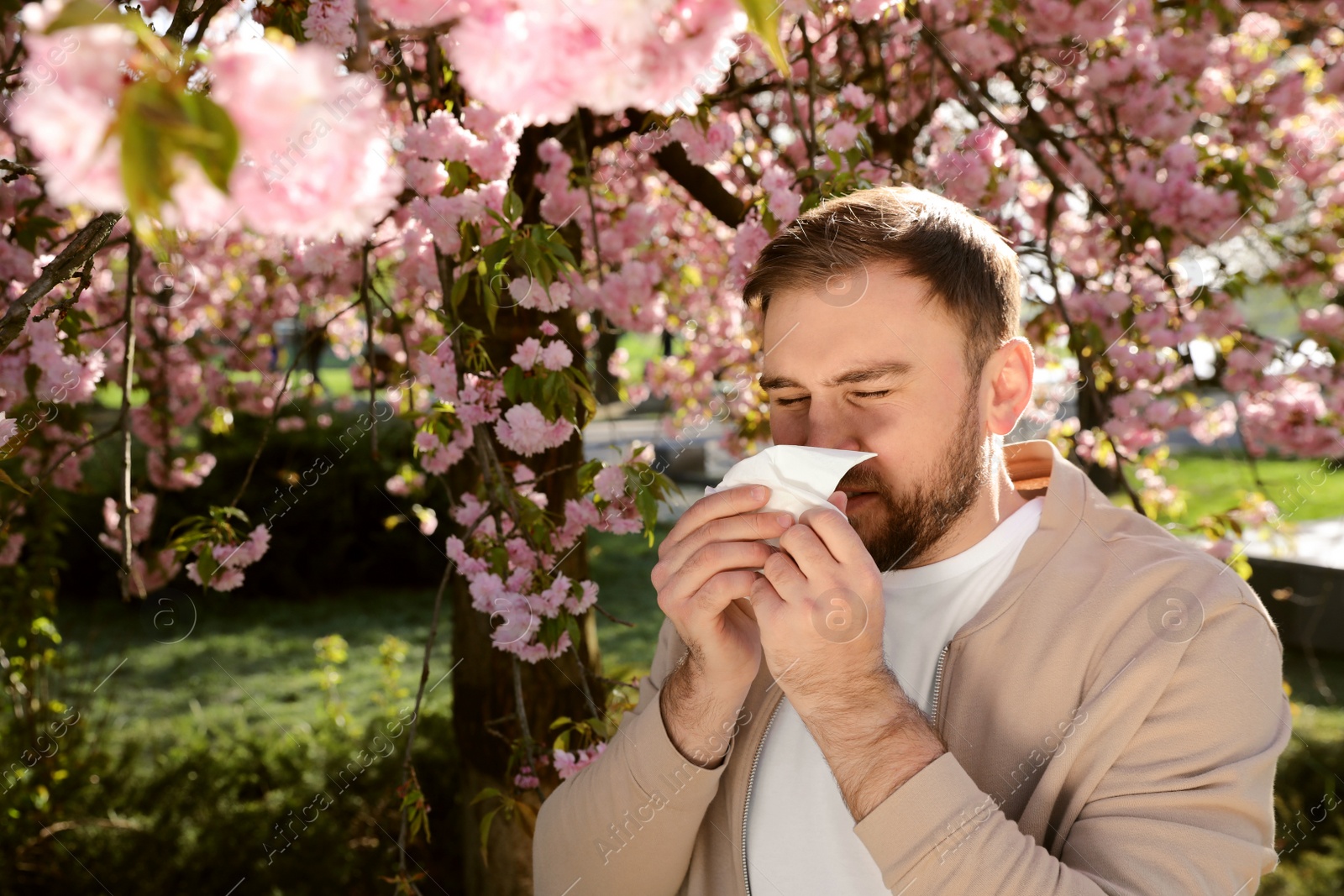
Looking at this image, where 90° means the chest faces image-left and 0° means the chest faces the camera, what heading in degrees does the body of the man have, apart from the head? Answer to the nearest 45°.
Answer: approximately 45°

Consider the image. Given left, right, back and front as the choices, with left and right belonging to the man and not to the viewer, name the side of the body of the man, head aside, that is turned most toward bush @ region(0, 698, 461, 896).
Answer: right
